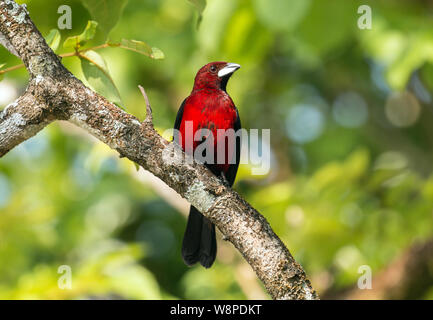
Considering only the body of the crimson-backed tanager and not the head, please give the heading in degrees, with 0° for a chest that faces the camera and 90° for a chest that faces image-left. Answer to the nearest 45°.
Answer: approximately 315°
